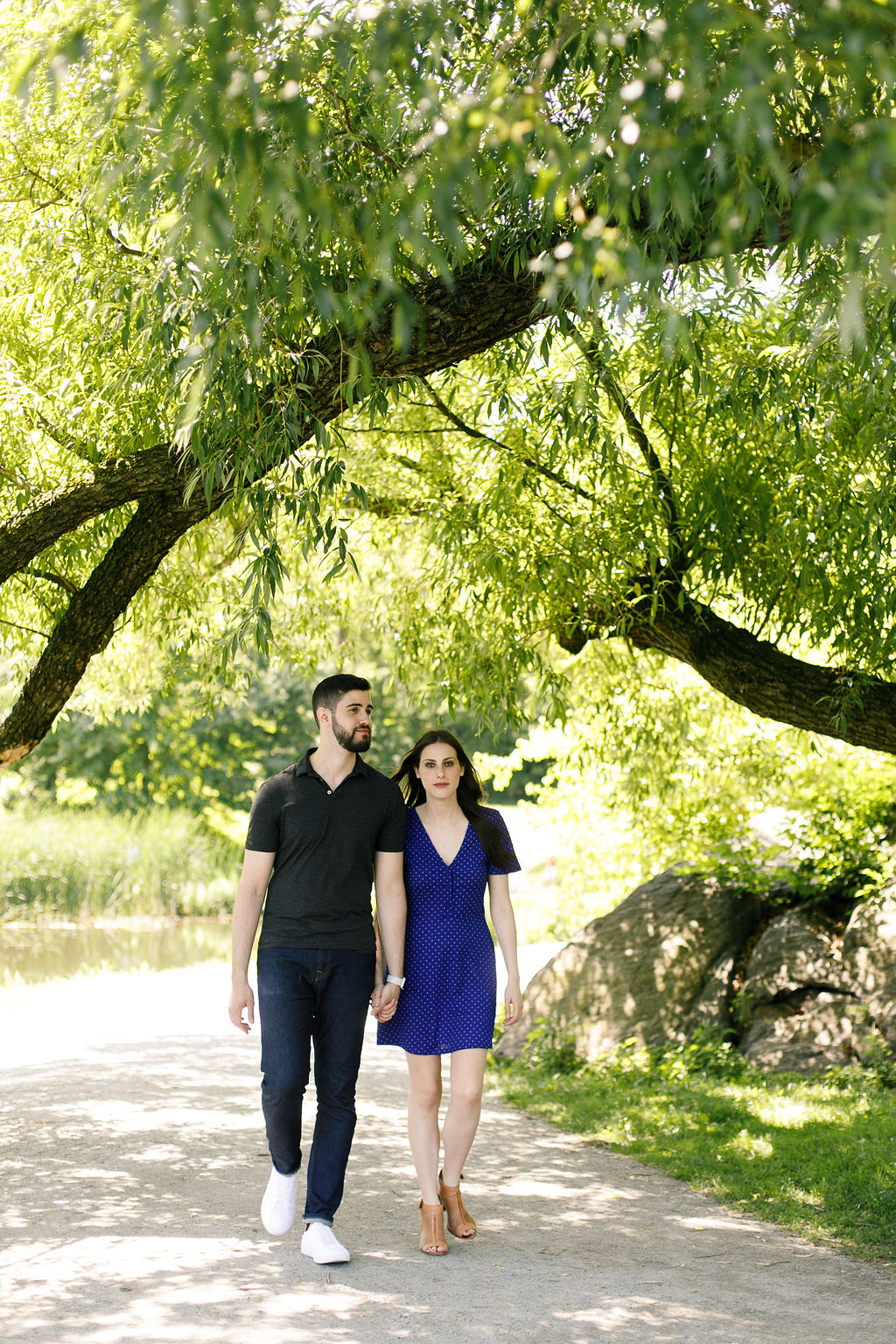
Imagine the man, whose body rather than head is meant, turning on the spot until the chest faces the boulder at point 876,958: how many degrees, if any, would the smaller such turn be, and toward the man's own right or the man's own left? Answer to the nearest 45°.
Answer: approximately 135° to the man's own left

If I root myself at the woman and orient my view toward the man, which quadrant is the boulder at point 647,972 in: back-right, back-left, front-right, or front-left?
back-right

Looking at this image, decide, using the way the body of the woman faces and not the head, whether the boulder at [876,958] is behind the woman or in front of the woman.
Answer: behind

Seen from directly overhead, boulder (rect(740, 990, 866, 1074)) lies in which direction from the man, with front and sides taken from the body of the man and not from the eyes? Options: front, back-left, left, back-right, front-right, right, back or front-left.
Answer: back-left

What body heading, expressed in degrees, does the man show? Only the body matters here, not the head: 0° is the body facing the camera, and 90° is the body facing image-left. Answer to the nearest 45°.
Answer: approximately 0°

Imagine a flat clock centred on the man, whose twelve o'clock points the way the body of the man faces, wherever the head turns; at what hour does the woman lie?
The woman is roughly at 8 o'clock from the man.

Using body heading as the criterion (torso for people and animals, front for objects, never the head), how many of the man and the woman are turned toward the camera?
2

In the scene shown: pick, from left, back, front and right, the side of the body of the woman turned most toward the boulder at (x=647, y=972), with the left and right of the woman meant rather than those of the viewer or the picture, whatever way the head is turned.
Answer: back

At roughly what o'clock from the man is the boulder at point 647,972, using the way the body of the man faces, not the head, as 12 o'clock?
The boulder is roughly at 7 o'clock from the man.
